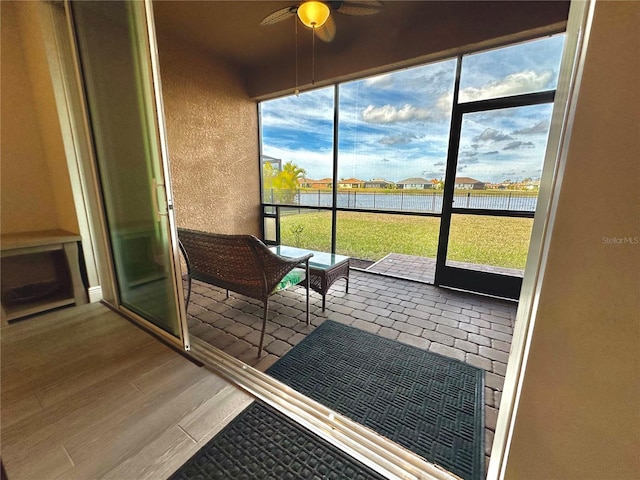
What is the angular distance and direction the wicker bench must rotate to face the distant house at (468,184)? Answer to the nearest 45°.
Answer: approximately 45° to its right

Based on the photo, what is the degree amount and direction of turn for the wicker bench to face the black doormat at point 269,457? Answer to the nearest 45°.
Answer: approximately 135° to its right

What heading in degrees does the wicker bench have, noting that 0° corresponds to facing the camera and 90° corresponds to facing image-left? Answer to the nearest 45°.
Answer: approximately 225°

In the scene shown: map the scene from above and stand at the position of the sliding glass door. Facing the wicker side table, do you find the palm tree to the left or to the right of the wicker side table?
left

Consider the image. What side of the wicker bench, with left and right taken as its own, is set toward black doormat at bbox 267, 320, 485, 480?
right

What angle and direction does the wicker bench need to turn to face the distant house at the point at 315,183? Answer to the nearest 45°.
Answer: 0° — it already faces it

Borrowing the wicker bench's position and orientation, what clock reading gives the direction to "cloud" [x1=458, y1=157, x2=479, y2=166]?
The cloud is roughly at 1 o'clock from the wicker bench.

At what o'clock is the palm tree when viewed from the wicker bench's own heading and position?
The palm tree is roughly at 11 o'clock from the wicker bench.
